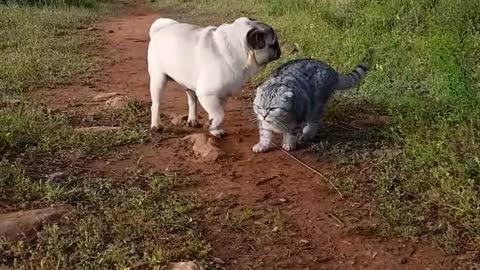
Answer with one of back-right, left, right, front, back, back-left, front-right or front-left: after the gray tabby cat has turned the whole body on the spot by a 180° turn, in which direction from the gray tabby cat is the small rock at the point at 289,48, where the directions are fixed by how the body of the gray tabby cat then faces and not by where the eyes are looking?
front-left

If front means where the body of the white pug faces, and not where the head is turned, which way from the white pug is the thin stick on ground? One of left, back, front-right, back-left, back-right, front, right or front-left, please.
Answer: front-right

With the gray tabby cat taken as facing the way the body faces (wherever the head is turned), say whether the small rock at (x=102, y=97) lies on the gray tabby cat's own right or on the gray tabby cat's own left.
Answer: on the gray tabby cat's own right

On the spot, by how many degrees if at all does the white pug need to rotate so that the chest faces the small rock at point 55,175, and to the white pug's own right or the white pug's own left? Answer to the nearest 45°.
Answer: approximately 135° to the white pug's own right

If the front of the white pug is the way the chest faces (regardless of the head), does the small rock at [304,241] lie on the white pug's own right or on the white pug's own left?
on the white pug's own right

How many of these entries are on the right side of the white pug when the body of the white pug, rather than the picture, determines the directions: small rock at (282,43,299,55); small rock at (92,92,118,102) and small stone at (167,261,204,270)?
1

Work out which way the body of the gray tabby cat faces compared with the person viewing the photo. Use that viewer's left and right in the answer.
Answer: facing the viewer and to the left of the viewer

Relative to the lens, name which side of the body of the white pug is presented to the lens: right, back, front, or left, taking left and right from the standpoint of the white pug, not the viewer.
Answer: right

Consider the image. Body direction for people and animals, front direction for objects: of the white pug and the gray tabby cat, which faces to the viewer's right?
the white pug

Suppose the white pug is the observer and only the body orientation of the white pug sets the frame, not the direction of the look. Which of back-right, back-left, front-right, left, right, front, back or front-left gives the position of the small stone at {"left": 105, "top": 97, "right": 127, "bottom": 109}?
back-left

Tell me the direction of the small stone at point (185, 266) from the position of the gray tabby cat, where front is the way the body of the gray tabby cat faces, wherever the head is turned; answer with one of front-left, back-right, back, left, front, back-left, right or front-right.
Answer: front-left

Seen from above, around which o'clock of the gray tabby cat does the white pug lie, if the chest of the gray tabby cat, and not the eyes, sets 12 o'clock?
The white pug is roughly at 2 o'clock from the gray tabby cat.

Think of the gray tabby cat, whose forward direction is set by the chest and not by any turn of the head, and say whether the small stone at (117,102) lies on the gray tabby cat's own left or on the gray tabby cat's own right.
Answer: on the gray tabby cat's own right

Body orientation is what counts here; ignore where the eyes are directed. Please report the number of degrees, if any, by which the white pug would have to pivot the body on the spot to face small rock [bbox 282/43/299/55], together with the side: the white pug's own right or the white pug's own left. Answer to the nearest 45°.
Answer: approximately 90° to the white pug's own left

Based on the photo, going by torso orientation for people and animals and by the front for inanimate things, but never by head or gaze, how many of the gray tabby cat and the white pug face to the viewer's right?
1
